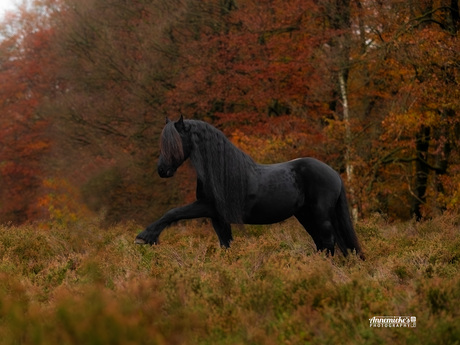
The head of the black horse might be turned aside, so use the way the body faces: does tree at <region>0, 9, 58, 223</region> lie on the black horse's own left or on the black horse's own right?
on the black horse's own right

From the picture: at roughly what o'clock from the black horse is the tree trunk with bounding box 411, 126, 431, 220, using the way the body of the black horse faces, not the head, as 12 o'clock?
The tree trunk is roughly at 4 o'clock from the black horse.

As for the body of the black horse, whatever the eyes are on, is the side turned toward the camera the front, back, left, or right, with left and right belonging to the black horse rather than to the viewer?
left

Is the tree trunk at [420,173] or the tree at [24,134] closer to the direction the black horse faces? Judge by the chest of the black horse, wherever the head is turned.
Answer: the tree
